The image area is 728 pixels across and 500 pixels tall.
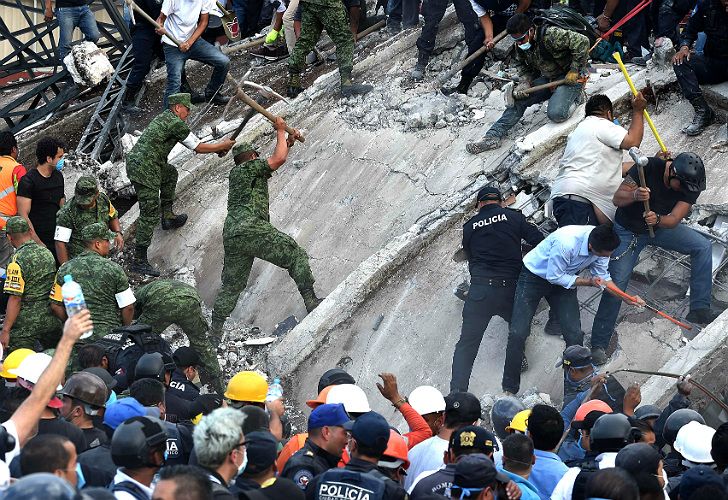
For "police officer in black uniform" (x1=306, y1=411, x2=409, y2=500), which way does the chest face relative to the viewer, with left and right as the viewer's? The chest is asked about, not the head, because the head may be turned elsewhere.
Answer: facing away from the viewer

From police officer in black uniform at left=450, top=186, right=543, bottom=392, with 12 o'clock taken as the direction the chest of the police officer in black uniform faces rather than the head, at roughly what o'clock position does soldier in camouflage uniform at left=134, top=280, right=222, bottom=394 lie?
The soldier in camouflage uniform is roughly at 9 o'clock from the police officer in black uniform.

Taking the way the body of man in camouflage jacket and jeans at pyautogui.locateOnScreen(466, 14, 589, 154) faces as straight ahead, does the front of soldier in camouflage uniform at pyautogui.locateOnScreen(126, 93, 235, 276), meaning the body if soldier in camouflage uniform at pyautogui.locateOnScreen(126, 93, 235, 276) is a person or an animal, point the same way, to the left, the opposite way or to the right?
the opposite way

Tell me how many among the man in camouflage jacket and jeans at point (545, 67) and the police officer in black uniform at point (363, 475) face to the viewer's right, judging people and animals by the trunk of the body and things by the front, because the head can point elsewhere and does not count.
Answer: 0

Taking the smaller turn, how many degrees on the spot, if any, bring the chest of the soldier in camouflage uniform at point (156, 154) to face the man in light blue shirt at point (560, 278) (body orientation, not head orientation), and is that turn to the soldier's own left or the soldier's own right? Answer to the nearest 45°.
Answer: approximately 45° to the soldier's own right

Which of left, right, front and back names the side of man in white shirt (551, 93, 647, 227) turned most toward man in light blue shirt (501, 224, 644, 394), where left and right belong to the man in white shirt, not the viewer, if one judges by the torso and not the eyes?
back

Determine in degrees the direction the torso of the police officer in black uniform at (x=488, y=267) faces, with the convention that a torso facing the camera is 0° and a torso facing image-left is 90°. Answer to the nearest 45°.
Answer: approximately 180°

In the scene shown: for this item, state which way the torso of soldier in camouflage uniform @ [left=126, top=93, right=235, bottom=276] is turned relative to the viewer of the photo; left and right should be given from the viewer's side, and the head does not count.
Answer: facing to the right of the viewer

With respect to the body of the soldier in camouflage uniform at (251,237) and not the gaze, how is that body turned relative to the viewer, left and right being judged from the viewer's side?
facing away from the viewer and to the right of the viewer

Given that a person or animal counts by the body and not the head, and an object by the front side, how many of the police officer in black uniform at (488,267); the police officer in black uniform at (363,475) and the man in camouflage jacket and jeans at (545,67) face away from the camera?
2

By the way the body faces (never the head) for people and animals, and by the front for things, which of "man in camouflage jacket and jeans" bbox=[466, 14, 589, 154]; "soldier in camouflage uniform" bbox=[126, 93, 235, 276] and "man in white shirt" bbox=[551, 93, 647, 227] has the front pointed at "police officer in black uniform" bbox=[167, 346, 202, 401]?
"man in camouflage jacket and jeans" bbox=[466, 14, 589, 154]

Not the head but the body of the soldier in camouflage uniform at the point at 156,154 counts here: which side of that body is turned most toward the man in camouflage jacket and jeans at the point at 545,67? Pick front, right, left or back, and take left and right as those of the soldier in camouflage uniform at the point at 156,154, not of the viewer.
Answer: front

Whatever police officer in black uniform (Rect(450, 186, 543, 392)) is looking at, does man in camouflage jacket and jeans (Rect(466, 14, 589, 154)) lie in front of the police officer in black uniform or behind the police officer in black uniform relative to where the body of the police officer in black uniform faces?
in front

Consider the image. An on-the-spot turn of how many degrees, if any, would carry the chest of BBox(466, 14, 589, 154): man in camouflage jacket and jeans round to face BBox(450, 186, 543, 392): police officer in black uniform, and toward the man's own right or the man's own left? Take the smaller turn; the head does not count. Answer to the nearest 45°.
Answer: approximately 45° to the man's own left

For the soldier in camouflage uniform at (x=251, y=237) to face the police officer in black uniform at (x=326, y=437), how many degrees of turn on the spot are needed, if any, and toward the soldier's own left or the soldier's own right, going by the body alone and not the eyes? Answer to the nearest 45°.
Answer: approximately 135° to the soldier's own right

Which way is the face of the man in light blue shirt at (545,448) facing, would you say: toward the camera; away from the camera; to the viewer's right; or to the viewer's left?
away from the camera

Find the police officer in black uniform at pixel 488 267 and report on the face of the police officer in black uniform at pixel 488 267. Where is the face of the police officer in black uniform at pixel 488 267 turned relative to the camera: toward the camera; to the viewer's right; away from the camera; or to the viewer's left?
away from the camera

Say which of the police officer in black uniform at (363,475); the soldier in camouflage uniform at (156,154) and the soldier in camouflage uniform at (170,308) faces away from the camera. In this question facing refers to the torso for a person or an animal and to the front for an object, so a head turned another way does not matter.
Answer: the police officer in black uniform
